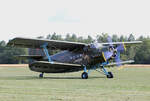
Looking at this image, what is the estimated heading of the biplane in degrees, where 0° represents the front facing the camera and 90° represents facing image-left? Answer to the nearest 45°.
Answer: approximately 315°
